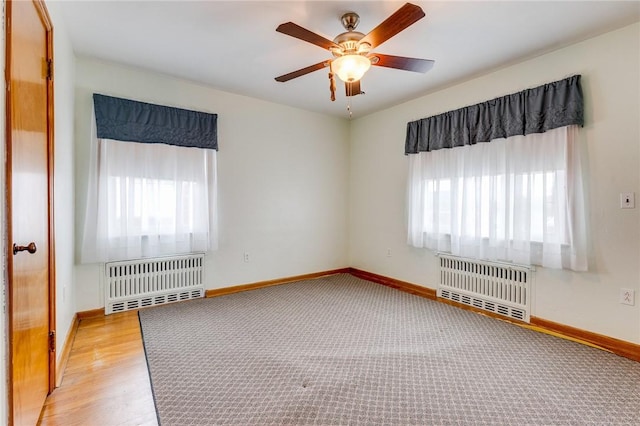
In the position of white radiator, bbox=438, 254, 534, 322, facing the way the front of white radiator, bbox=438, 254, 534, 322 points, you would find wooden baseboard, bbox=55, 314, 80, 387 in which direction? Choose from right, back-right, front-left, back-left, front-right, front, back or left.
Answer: front

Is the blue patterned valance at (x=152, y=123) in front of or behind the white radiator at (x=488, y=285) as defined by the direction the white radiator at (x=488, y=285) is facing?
in front

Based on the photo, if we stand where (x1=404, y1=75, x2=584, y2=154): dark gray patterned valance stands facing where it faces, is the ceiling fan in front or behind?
in front

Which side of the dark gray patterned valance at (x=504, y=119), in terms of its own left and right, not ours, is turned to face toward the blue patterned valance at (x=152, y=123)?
front

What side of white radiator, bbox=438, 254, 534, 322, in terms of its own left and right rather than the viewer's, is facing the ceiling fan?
front

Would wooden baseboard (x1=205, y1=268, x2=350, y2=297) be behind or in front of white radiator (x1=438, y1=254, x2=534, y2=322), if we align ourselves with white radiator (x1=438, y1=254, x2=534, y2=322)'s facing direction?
in front

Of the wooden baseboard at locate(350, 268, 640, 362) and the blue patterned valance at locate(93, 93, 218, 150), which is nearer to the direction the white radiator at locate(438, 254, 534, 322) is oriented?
the blue patterned valance

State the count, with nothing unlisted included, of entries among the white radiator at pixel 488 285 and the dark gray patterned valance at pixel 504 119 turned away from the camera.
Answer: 0

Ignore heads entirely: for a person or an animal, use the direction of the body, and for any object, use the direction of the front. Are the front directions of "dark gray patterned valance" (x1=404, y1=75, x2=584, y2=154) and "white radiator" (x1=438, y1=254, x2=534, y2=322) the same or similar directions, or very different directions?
same or similar directions

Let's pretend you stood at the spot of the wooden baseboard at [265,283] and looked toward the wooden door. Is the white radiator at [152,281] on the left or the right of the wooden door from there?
right

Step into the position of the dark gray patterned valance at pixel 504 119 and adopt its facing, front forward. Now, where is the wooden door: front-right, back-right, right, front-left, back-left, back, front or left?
front

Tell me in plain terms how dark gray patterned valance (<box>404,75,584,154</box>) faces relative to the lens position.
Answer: facing the viewer and to the left of the viewer
